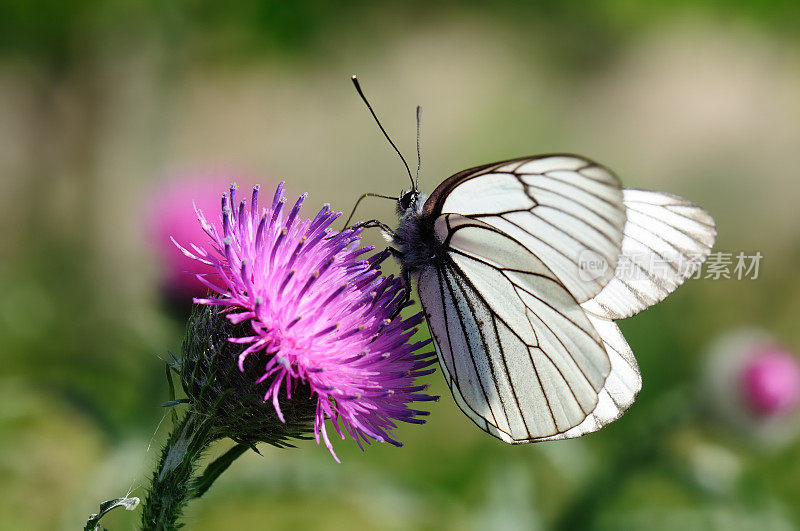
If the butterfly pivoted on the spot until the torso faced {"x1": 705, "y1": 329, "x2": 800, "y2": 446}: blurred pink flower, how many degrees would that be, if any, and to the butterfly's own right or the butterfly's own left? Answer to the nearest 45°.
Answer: approximately 135° to the butterfly's own right

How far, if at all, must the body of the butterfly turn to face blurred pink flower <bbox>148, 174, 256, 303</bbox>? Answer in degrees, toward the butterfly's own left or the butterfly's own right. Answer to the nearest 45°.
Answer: approximately 45° to the butterfly's own right

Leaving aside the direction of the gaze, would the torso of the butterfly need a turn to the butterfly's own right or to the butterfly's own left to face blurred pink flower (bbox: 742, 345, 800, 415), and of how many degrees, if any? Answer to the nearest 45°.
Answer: approximately 135° to the butterfly's own right

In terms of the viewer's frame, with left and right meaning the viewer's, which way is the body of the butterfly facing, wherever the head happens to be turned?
facing to the left of the viewer
